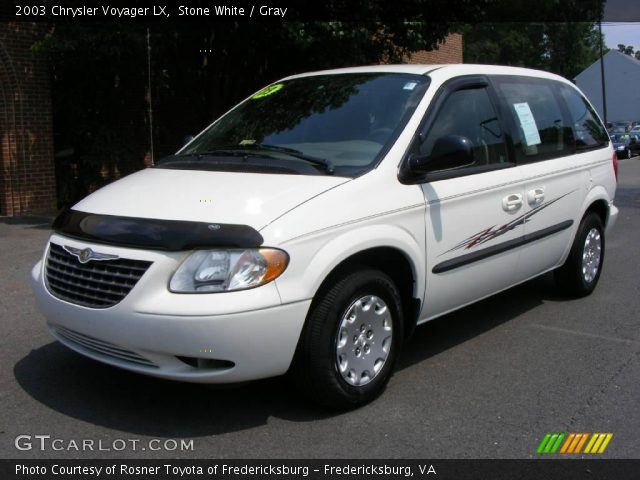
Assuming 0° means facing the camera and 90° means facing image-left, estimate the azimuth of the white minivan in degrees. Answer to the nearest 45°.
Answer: approximately 45°

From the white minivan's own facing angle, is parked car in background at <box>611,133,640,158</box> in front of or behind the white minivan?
behind

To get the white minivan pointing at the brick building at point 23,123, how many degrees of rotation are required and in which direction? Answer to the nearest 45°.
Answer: approximately 90° to its right

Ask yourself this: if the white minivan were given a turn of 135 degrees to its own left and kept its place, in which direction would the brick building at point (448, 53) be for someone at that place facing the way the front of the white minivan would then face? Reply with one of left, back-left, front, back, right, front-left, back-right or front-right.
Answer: left

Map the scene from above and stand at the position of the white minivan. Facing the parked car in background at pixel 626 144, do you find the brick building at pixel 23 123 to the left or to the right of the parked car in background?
left
